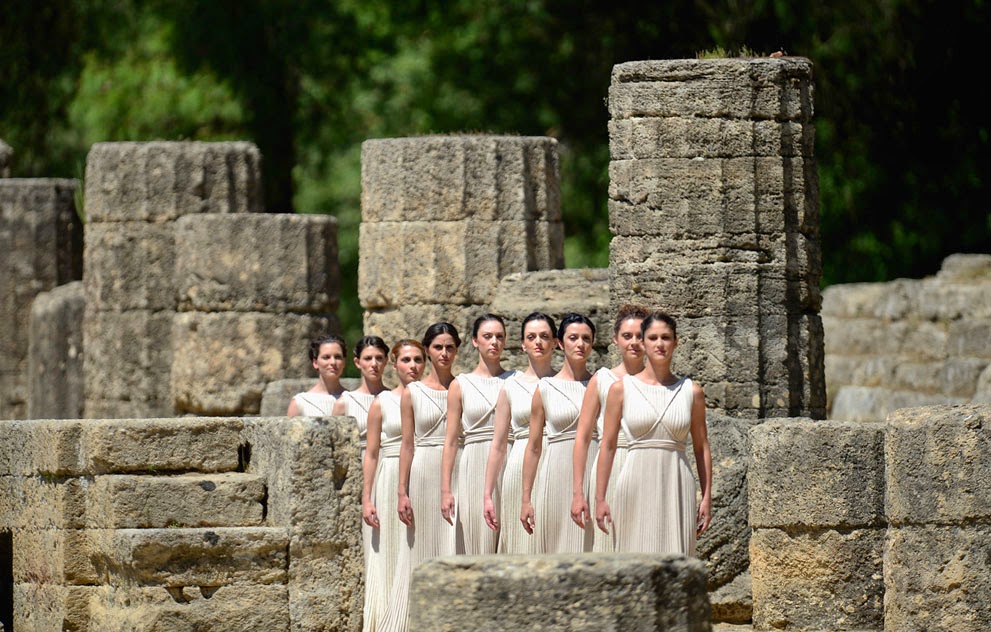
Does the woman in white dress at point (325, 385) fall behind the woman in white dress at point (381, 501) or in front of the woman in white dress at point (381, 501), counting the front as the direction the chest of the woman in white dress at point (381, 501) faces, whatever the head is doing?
behind

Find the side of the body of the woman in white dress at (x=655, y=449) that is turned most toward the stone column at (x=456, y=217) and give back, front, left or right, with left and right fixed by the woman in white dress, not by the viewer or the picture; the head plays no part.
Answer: back

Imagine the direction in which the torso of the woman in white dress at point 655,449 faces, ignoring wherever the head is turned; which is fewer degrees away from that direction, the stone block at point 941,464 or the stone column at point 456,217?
the stone block

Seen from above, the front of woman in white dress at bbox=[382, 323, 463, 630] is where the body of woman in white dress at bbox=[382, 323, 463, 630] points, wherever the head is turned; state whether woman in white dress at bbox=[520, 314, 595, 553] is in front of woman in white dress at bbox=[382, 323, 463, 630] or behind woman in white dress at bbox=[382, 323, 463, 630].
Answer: in front

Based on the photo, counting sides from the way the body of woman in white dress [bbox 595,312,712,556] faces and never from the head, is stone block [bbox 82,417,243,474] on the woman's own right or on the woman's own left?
on the woman's own right

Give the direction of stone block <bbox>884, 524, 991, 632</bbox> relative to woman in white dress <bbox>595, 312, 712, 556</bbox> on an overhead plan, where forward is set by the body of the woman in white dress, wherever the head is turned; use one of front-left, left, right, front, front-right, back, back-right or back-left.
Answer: left

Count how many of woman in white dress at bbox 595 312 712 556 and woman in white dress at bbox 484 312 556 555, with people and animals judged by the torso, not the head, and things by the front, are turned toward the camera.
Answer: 2

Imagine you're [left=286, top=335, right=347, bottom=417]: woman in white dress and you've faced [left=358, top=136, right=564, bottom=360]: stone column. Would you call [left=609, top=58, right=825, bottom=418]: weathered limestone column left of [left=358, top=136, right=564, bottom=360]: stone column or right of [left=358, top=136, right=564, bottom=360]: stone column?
right
